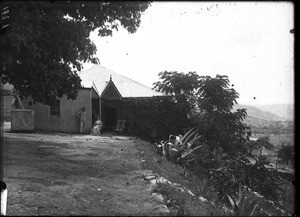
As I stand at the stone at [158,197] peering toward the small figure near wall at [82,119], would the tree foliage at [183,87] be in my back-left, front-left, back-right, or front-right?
front-right

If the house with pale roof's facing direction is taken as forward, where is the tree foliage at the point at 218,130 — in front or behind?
in front

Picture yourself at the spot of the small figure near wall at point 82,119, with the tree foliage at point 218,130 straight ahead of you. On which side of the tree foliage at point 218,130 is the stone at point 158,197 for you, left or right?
right

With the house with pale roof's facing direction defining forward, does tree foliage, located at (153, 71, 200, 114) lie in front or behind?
in front

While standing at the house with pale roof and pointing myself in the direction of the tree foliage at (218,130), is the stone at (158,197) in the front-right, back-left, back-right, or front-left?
front-right
